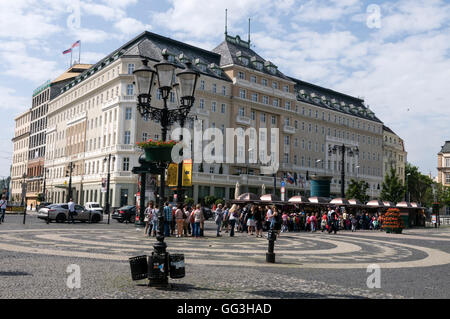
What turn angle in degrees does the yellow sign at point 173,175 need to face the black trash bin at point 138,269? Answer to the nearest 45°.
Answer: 0° — it already faces it

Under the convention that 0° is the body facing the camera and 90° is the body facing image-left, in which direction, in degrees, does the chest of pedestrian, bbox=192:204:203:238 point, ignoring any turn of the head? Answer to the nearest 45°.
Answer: approximately 180°

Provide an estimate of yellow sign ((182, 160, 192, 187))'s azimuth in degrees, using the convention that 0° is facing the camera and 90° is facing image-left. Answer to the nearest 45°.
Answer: approximately 0°

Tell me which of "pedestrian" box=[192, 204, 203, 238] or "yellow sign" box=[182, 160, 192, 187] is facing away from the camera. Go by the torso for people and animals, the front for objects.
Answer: the pedestrian

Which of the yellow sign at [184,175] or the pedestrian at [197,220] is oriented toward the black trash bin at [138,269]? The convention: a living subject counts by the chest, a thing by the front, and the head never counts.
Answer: the yellow sign

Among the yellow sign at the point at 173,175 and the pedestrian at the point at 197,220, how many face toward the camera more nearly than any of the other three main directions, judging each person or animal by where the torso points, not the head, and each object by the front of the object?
1

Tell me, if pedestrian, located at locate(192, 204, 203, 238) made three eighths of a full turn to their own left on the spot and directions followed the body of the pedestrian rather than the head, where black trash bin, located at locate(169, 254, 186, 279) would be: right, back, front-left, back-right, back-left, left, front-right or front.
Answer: front-left

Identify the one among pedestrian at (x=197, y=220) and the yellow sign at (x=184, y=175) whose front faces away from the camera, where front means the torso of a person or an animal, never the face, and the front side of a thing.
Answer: the pedestrian

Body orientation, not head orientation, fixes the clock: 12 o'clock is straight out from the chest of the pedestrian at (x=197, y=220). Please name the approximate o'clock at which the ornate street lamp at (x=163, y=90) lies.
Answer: The ornate street lamp is roughly at 6 o'clock from the pedestrian.

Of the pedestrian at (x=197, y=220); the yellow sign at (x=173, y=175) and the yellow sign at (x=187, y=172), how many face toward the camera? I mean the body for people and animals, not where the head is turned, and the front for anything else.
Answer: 2
